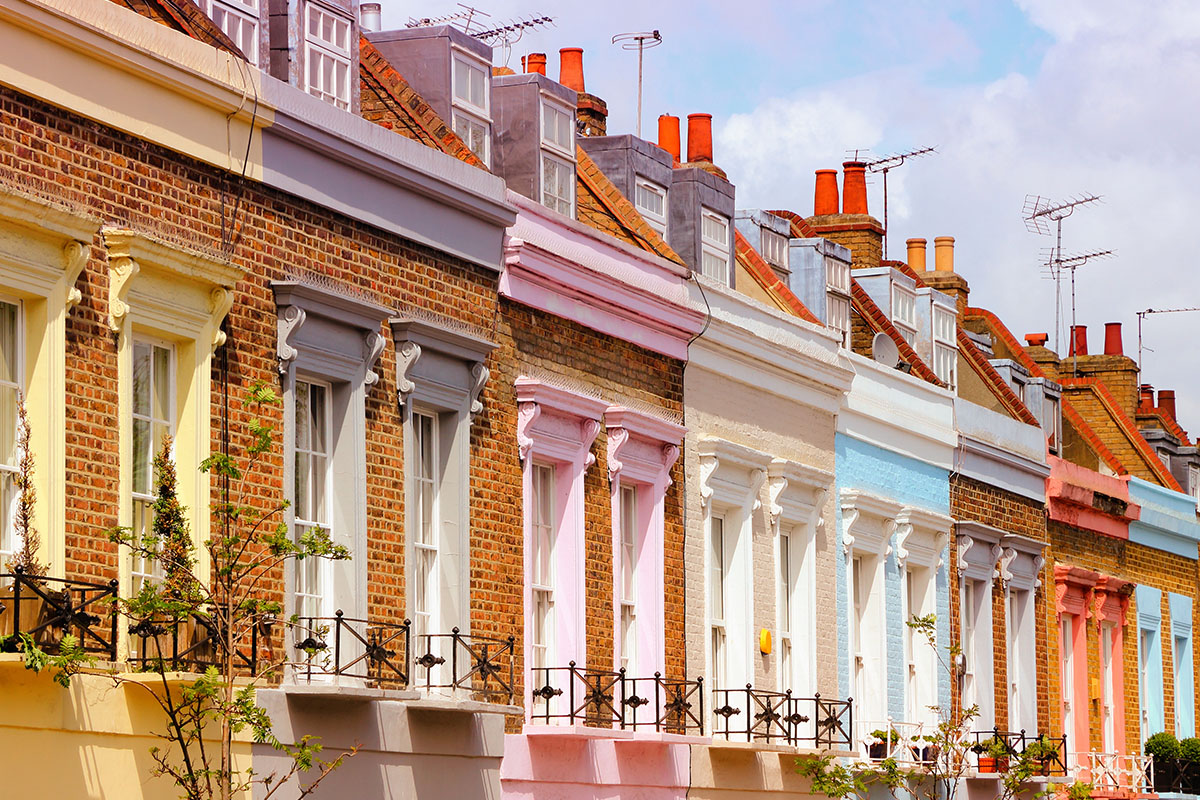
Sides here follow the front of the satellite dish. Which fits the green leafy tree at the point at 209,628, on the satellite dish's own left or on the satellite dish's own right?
on the satellite dish's own right

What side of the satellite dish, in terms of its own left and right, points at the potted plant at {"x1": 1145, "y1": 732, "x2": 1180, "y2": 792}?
left
